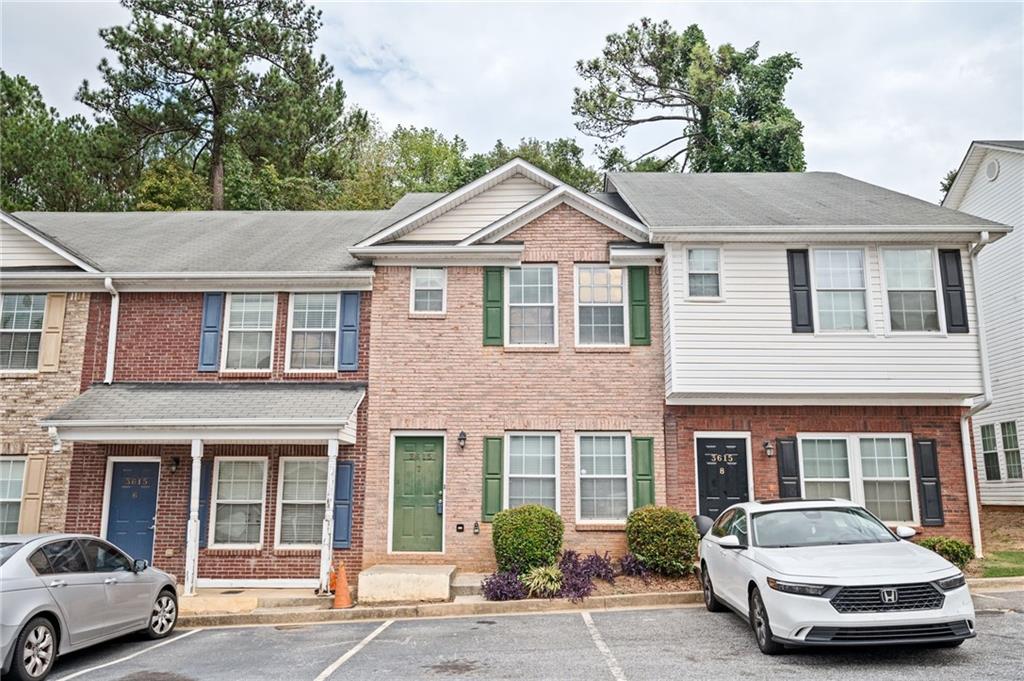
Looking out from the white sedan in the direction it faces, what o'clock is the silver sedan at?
The silver sedan is roughly at 4 o'clock from the white sedan.

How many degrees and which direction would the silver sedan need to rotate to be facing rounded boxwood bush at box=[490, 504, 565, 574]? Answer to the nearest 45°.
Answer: approximately 45° to its right

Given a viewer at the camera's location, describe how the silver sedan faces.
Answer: facing away from the viewer and to the right of the viewer

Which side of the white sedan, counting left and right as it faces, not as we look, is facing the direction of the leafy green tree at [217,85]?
back

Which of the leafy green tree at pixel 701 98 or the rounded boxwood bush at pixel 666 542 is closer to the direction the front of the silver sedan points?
the leafy green tree

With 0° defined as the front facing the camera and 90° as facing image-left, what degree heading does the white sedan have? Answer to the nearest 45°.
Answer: approximately 315°

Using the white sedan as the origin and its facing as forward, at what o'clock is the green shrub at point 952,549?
The green shrub is roughly at 8 o'clock from the white sedan.

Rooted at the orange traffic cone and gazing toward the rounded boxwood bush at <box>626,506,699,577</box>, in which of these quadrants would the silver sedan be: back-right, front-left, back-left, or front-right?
back-right
